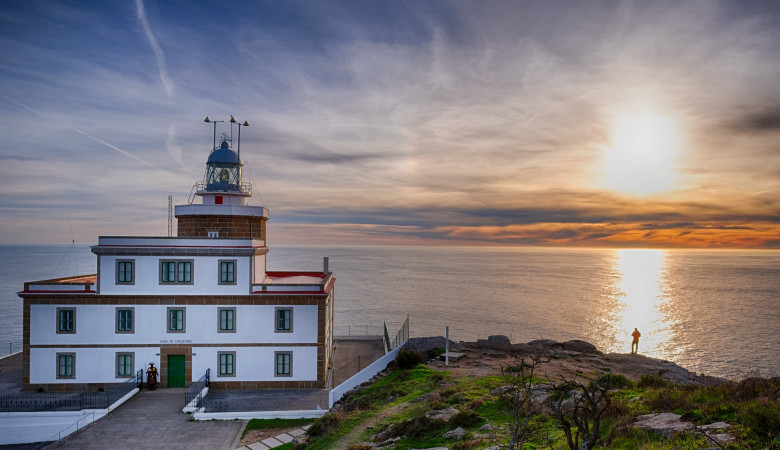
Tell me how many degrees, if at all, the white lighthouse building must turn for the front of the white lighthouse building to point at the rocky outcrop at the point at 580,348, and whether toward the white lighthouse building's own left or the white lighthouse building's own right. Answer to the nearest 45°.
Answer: approximately 90° to the white lighthouse building's own left

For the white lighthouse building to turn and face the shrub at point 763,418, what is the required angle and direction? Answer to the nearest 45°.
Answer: approximately 45° to its left

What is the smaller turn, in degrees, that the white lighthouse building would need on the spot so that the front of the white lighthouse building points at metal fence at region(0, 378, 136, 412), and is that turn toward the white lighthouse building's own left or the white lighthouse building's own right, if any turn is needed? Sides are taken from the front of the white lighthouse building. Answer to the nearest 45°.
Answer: approximately 90° to the white lighthouse building's own right

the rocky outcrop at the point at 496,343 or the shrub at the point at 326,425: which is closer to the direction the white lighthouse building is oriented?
the shrub

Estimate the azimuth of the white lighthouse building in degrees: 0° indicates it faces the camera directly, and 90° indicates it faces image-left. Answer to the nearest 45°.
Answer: approximately 0°

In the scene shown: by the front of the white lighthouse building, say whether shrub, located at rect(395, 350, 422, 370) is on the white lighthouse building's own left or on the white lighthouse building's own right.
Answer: on the white lighthouse building's own left

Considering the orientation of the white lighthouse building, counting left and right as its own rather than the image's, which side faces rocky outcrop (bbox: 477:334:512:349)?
left
